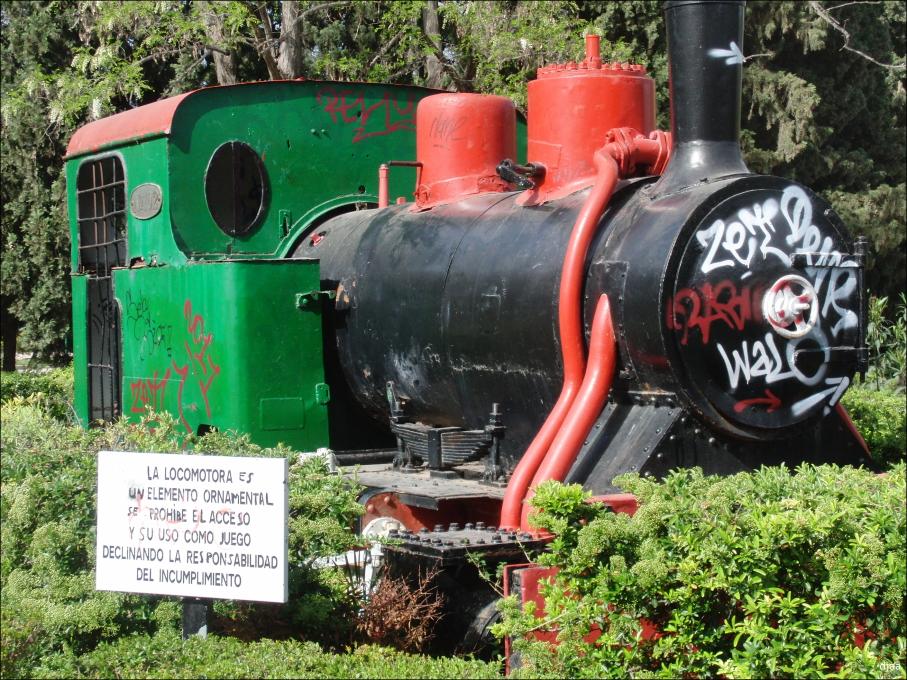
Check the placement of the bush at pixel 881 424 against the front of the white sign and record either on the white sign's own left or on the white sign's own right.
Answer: on the white sign's own left

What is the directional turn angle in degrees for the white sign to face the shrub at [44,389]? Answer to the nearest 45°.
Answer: approximately 180°

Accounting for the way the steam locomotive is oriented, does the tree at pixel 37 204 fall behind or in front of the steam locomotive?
behind

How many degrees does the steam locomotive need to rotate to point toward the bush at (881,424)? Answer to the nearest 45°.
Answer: approximately 90° to its left

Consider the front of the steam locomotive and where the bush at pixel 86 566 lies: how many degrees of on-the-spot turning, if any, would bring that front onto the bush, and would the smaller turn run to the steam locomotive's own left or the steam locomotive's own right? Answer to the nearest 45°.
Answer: approximately 90° to the steam locomotive's own right

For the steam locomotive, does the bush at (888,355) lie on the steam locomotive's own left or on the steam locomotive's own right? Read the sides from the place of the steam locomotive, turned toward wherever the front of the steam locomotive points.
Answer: on the steam locomotive's own left

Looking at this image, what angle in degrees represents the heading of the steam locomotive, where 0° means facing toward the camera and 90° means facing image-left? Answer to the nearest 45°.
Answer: approximately 315°

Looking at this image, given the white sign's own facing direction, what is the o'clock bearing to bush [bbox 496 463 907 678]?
The bush is roughly at 10 o'clock from the white sign.

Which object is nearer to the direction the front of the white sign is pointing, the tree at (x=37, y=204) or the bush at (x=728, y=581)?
the bush

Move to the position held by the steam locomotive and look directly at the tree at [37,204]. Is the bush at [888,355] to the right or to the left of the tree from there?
right
